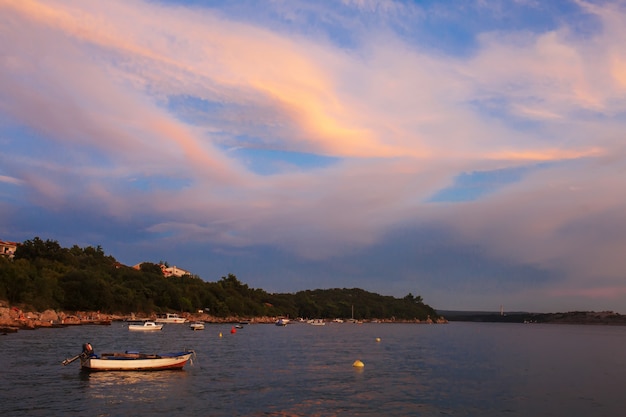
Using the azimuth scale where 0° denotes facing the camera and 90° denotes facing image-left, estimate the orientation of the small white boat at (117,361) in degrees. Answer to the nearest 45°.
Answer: approximately 270°
